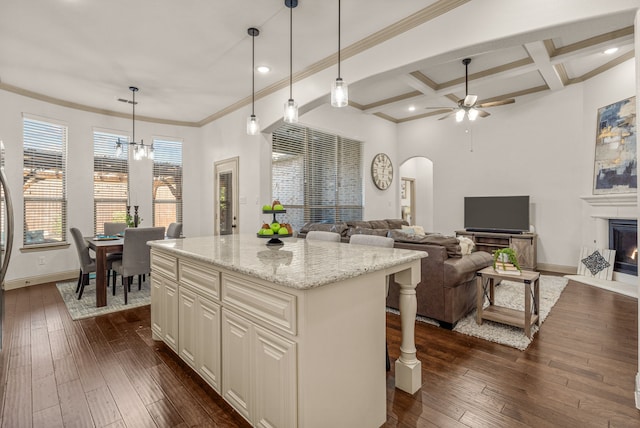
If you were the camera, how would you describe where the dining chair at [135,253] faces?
facing away from the viewer and to the left of the viewer

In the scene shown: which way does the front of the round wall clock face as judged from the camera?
facing the viewer and to the right of the viewer

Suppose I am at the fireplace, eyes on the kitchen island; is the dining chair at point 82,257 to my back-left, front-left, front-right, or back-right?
front-right

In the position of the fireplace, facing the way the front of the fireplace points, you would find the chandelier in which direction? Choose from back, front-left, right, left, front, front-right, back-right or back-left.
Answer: front

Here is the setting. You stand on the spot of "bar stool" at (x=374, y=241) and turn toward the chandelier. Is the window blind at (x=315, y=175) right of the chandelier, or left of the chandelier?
right

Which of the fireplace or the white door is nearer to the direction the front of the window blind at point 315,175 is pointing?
the fireplace

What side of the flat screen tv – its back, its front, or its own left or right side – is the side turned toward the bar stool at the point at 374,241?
front

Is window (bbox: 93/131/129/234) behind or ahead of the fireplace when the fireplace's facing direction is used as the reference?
ahead

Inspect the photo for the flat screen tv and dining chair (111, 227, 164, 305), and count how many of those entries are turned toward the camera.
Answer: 1

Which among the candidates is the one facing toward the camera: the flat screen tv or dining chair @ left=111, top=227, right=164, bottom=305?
the flat screen tv

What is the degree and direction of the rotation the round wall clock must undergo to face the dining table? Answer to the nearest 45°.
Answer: approximately 90° to its right

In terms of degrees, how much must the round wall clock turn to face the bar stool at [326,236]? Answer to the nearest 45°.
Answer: approximately 45° to its right

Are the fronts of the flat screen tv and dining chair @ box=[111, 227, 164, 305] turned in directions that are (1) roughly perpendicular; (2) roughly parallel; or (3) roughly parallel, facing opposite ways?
roughly perpendicular

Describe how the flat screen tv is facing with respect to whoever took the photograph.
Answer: facing the viewer
